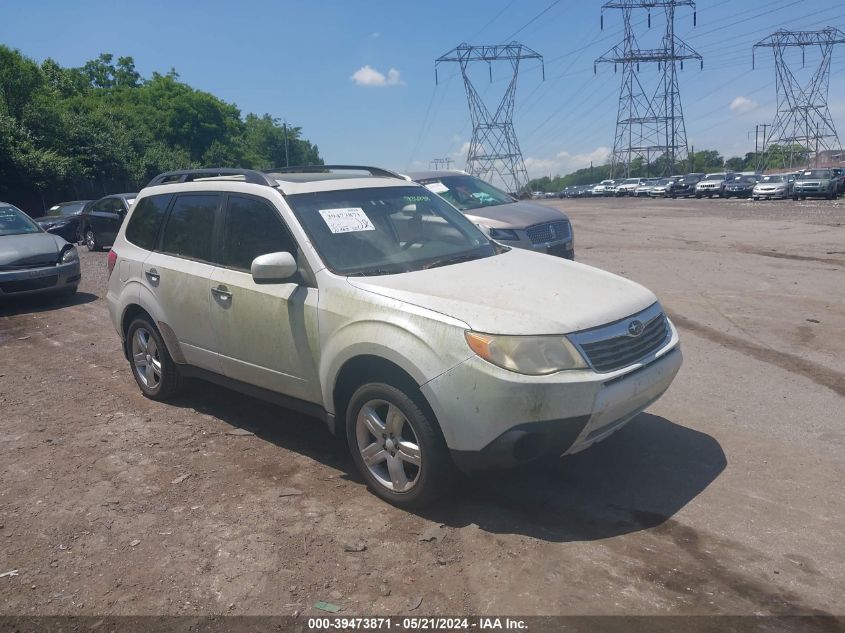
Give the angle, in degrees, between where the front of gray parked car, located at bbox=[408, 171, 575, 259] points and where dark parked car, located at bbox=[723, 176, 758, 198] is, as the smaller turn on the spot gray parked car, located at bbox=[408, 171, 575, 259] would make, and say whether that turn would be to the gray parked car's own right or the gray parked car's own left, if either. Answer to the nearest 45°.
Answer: approximately 90° to the gray parked car's own left

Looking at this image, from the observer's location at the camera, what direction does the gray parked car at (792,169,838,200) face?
facing the viewer and to the left of the viewer

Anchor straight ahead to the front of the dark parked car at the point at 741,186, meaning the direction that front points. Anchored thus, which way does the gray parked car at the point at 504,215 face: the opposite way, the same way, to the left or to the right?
to the left

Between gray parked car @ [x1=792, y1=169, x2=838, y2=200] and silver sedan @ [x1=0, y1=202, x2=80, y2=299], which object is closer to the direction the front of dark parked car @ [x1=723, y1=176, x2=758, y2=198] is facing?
the silver sedan

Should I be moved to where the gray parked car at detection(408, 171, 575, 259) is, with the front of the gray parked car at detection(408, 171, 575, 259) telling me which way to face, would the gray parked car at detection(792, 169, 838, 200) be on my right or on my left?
on my left

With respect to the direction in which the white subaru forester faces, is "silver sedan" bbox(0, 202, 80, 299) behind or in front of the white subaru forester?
behind

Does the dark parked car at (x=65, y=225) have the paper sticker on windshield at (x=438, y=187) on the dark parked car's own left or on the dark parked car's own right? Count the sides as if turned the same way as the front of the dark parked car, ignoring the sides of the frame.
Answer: on the dark parked car's own left

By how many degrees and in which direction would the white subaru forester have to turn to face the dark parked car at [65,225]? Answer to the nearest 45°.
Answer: approximately 180°

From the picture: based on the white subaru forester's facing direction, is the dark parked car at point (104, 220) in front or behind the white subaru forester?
behind

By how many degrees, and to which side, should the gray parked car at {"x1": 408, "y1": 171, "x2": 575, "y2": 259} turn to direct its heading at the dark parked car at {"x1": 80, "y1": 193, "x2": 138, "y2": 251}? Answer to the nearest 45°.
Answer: approximately 180°
